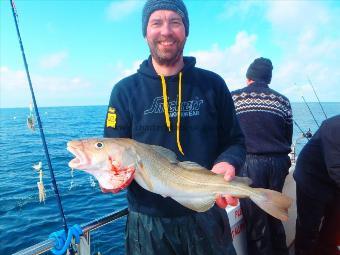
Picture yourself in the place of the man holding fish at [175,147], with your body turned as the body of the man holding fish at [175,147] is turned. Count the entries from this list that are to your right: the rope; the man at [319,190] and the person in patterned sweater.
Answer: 1

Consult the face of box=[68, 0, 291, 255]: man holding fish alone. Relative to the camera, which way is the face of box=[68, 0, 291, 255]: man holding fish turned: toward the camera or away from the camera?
toward the camera

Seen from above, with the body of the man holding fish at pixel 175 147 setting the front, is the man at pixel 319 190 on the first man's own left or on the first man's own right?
on the first man's own left

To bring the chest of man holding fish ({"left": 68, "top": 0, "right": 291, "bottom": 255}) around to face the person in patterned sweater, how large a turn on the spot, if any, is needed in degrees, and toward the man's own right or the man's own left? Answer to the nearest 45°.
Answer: approximately 135° to the man's own left

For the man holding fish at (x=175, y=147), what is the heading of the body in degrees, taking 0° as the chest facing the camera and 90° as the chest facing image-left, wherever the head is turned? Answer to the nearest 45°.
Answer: approximately 0°

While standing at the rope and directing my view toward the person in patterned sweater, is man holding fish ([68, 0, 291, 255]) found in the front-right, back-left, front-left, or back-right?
front-right
